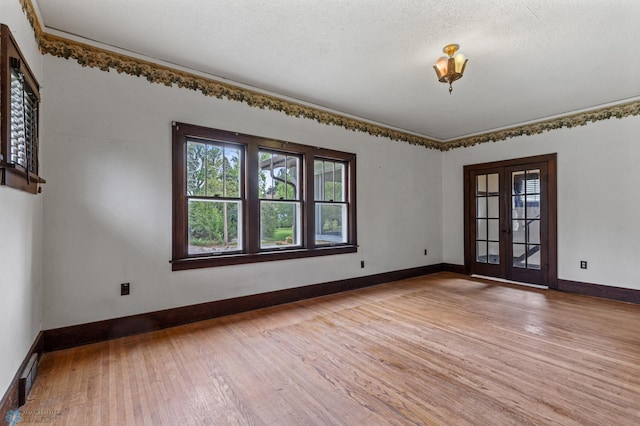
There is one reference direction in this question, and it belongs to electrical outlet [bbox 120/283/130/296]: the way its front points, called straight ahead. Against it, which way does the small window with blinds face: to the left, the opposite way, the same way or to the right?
to the left

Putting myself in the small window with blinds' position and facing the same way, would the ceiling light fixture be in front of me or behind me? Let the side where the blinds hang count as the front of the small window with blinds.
in front

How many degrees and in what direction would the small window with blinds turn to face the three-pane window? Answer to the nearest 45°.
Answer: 0° — it already faces it

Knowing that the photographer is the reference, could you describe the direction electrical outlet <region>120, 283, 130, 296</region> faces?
facing the viewer

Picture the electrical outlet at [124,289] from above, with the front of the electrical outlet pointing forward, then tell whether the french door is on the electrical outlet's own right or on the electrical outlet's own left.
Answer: on the electrical outlet's own left

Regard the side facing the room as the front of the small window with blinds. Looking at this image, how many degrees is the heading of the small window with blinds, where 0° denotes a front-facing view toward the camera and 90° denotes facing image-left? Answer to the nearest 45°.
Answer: approximately 270°

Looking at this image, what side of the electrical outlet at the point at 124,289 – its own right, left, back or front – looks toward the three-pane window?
left

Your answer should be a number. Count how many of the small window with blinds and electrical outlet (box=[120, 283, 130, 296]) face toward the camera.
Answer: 1
